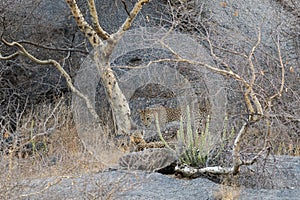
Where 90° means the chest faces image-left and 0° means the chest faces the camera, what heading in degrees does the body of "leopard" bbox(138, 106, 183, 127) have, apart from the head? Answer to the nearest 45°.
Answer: approximately 45°

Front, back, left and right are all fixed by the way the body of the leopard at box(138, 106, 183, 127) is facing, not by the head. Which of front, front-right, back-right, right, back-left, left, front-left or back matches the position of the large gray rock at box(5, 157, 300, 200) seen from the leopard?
front-left

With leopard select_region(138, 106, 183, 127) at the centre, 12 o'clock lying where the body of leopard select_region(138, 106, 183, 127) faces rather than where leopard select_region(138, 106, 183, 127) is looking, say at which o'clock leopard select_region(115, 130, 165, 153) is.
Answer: leopard select_region(115, 130, 165, 153) is roughly at 11 o'clock from leopard select_region(138, 106, 183, 127).

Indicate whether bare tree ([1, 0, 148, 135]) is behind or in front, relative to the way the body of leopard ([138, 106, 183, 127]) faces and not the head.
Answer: in front
